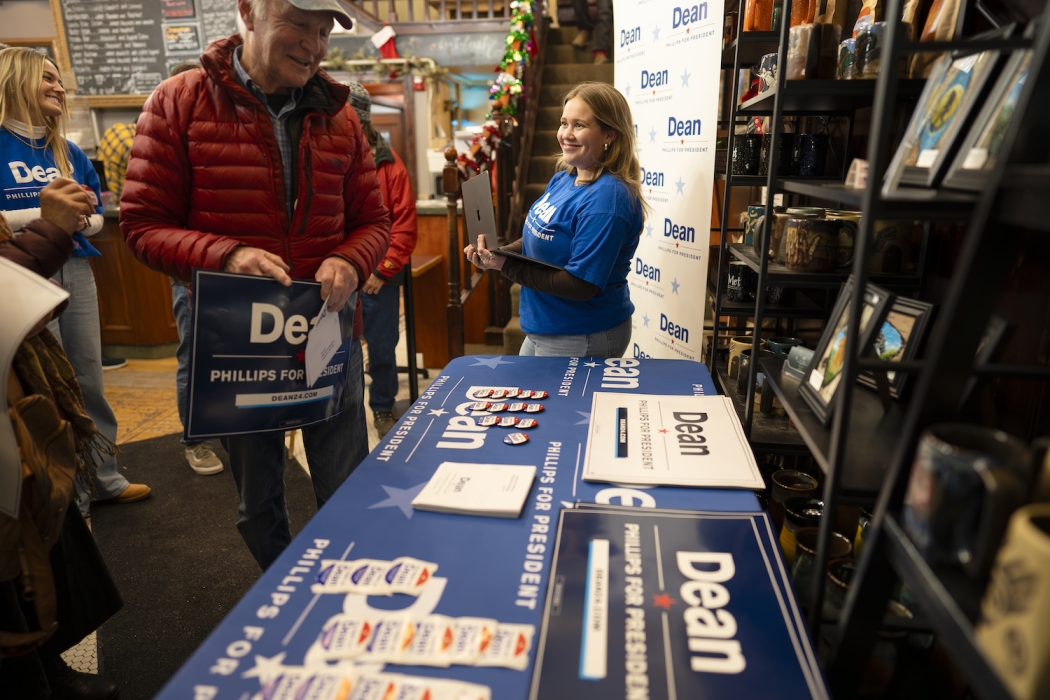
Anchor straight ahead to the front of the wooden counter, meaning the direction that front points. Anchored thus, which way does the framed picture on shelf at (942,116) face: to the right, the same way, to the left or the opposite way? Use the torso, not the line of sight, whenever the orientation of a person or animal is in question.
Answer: to the right

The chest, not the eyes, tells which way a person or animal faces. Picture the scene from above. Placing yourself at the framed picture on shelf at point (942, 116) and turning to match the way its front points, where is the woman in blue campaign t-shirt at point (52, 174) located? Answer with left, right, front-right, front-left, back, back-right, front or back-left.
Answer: front-right

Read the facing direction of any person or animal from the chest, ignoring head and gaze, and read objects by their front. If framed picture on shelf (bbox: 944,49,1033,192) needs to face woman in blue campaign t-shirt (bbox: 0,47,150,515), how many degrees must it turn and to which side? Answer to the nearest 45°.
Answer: approximately 45° to its right

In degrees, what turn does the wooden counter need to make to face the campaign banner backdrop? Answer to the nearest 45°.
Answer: approximately 45° to its left

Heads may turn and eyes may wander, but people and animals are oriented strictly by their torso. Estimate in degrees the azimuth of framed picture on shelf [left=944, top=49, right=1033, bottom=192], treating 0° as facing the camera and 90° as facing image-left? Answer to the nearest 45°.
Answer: approximately 45°

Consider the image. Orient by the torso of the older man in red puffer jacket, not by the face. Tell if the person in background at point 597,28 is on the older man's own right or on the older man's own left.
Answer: on the older man's own left

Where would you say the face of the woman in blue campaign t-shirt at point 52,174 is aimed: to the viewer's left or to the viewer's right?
to the viewer's right

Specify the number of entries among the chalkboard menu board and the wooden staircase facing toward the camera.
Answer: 2

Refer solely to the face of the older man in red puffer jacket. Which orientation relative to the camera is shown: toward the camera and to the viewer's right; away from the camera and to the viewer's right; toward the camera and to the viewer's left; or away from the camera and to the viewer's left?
toward the camera and to the viewer's right
